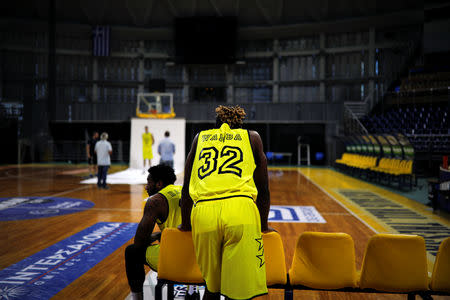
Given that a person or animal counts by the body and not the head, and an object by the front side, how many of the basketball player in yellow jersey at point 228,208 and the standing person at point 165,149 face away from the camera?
2

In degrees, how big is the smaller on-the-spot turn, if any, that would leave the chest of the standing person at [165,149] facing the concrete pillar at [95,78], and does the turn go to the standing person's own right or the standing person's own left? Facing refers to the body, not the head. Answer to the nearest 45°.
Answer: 0° — they already face it

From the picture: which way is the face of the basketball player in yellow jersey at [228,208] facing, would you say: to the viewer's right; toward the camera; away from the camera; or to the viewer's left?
away from the camera

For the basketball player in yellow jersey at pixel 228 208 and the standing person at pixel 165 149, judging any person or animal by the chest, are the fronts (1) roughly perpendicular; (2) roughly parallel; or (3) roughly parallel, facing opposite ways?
roughly parallel

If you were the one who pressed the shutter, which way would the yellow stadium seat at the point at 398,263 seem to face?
facing away from the viewer

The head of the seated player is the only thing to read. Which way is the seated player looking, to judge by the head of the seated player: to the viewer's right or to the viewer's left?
to the viewer's left

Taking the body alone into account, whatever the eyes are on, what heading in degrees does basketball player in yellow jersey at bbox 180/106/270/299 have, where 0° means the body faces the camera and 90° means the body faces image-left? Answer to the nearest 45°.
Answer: approximately 180°

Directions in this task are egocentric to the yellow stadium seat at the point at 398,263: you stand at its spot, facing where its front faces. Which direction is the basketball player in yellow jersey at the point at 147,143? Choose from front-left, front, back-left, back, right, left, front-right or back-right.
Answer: front-left

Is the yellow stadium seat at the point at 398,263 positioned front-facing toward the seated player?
no

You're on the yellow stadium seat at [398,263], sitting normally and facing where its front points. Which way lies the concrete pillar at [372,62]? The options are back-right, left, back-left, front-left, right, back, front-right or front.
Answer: front

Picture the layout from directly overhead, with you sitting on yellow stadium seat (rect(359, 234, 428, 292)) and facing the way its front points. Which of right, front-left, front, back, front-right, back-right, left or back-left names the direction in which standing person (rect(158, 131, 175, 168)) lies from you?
front-left

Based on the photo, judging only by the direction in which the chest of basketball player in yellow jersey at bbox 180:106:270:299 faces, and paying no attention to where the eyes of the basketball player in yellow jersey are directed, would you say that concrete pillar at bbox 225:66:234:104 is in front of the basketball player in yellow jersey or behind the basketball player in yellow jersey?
in front

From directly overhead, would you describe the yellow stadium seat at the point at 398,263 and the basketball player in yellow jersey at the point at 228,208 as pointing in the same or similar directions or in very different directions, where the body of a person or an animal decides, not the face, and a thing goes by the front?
same or similar directions

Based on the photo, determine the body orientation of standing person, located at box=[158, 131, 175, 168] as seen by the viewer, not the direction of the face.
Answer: away from the camera

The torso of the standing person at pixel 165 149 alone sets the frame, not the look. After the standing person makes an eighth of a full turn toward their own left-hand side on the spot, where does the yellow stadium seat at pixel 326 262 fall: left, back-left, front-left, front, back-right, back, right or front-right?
back-left
